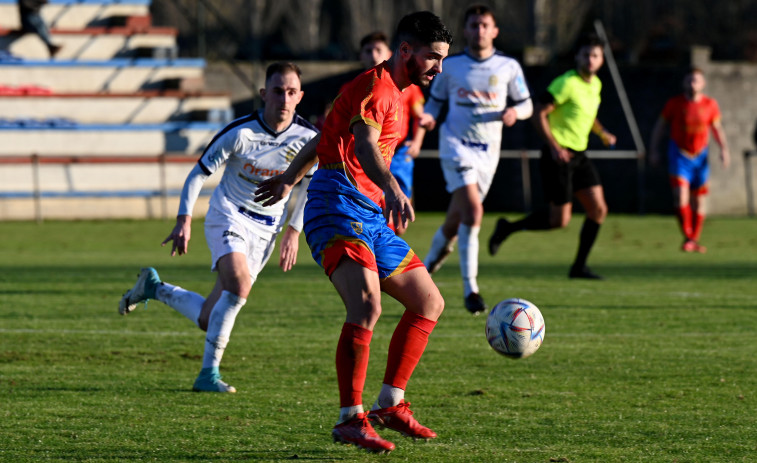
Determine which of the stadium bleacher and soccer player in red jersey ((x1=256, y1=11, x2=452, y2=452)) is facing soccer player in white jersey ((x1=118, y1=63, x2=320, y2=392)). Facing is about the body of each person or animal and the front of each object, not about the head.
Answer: the stadium bleacher

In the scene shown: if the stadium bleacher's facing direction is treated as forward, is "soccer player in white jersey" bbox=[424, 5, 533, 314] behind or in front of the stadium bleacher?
in front

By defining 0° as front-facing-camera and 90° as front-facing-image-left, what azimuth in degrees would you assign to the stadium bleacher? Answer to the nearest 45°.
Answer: approximately 0°

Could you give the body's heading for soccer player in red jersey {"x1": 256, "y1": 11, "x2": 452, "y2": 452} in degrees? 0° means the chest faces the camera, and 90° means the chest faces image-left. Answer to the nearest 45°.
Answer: approximately 270°

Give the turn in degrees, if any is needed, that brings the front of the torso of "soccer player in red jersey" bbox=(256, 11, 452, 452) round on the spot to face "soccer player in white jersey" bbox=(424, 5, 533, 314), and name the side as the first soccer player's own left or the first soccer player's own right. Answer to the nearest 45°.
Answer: approximately 90° to the first soccer player's own left

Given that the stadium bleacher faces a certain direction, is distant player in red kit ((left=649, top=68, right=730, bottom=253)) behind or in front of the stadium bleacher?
in front

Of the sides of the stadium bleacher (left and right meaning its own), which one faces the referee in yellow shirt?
front
